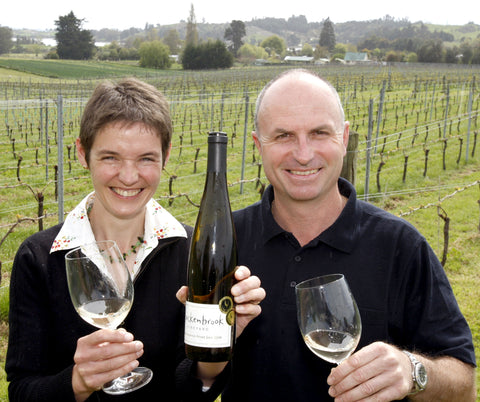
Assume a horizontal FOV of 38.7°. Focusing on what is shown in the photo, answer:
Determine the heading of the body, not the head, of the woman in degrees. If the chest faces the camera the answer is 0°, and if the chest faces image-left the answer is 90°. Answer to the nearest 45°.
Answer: approximately 0°

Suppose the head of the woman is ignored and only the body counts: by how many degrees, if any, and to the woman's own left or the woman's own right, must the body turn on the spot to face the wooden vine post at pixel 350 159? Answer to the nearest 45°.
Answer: approximately 135° to the woman's own left
